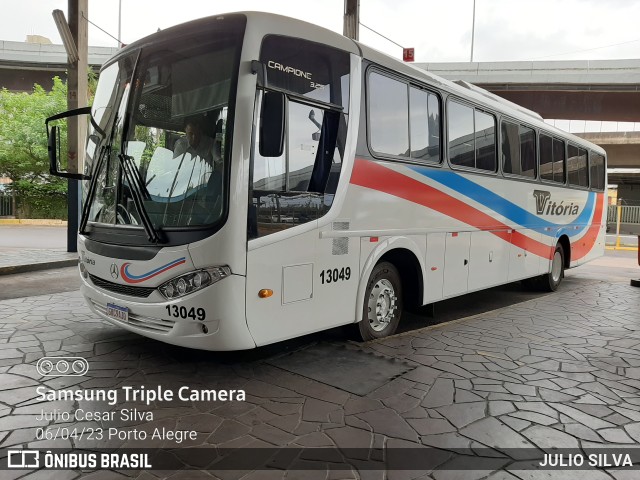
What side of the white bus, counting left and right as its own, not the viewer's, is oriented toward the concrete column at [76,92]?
right

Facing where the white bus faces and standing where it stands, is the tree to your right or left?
on your right

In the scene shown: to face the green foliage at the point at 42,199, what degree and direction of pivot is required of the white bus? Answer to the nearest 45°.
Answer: approximately 90° to its right

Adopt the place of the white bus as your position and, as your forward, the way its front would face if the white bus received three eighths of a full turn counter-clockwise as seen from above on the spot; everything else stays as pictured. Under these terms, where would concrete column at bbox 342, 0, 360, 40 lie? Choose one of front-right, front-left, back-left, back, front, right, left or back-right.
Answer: left

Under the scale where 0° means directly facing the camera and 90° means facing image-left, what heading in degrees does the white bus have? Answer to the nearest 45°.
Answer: approximately 45°

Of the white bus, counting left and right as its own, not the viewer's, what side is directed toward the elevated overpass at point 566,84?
back
